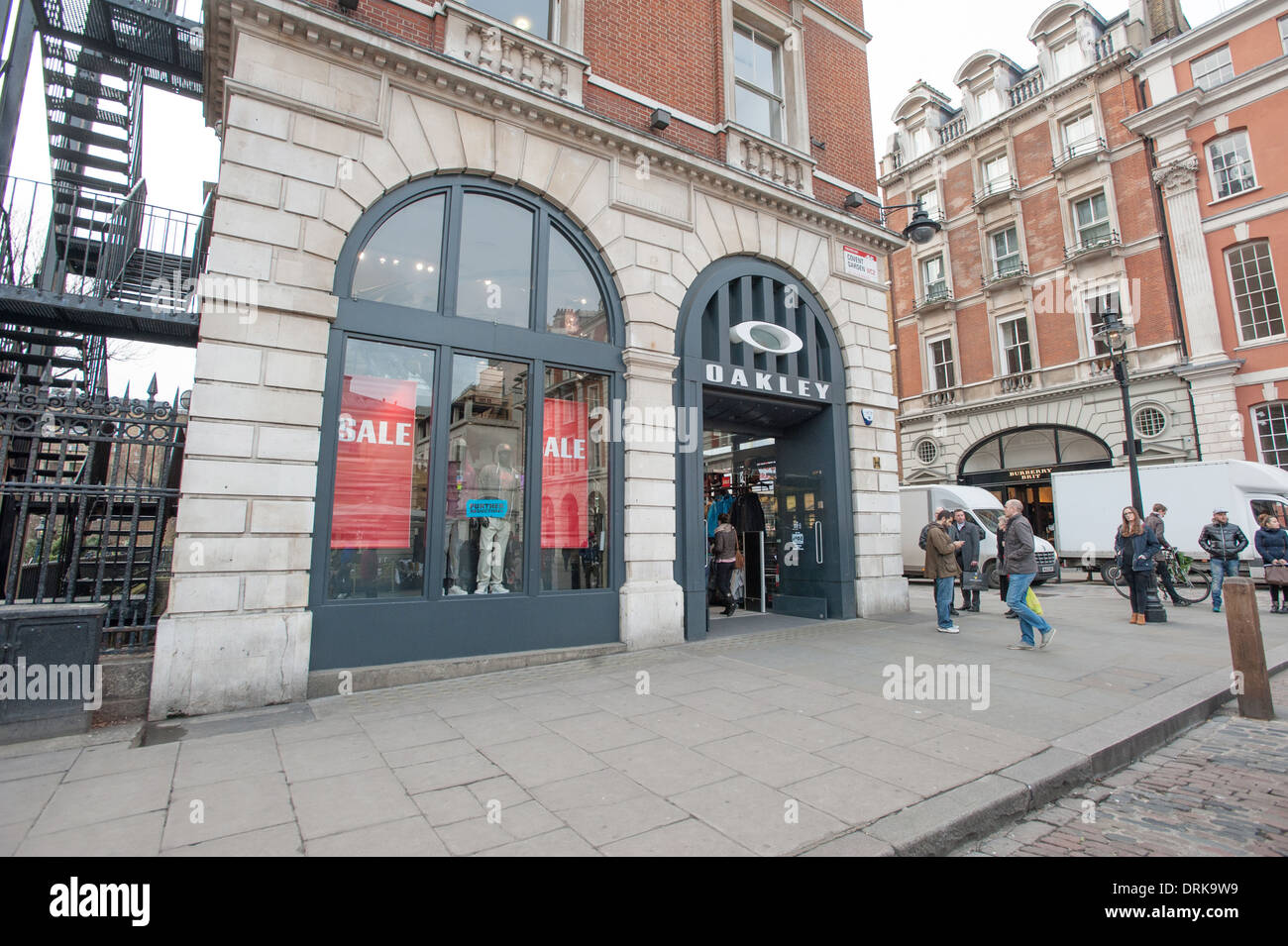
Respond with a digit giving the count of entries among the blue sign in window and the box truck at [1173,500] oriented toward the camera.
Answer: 1

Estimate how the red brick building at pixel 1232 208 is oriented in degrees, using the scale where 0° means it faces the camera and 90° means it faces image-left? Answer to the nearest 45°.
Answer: approximately 45°

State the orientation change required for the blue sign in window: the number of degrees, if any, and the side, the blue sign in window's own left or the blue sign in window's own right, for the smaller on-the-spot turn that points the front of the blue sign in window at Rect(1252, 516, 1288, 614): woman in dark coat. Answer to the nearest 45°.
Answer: approximately 90° to the blue sign in window's own left

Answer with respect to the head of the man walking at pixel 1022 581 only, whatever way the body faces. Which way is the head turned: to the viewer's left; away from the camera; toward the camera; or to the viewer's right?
to the viewer's left

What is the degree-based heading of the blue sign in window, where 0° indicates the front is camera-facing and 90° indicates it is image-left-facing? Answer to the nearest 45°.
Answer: approximately 0°

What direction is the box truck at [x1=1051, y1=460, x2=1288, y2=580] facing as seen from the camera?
to the viewer's right

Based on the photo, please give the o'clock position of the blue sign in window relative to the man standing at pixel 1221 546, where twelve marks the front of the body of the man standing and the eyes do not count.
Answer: The blue sign in window is roughly at 1 o'clock from the man standing.

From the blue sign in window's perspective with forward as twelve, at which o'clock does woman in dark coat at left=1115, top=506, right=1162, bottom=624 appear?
The woman in dark coat is roughly at 9 o'clock from the blue sign in window.
